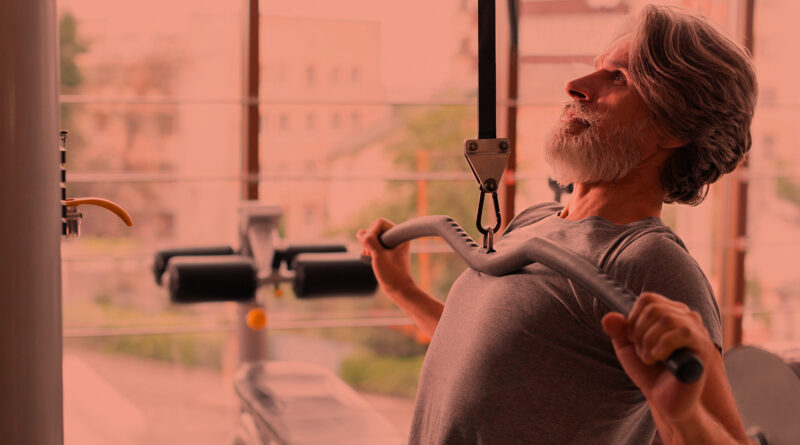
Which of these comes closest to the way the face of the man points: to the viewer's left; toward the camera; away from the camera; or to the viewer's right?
to the viewer's left

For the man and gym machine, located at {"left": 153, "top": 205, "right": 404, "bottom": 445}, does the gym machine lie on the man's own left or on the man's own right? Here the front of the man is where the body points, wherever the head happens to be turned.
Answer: on the man's own right

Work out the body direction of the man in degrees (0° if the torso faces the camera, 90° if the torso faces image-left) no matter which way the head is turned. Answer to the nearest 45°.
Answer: approximately 45°

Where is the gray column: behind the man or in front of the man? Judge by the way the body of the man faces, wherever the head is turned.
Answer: in front
